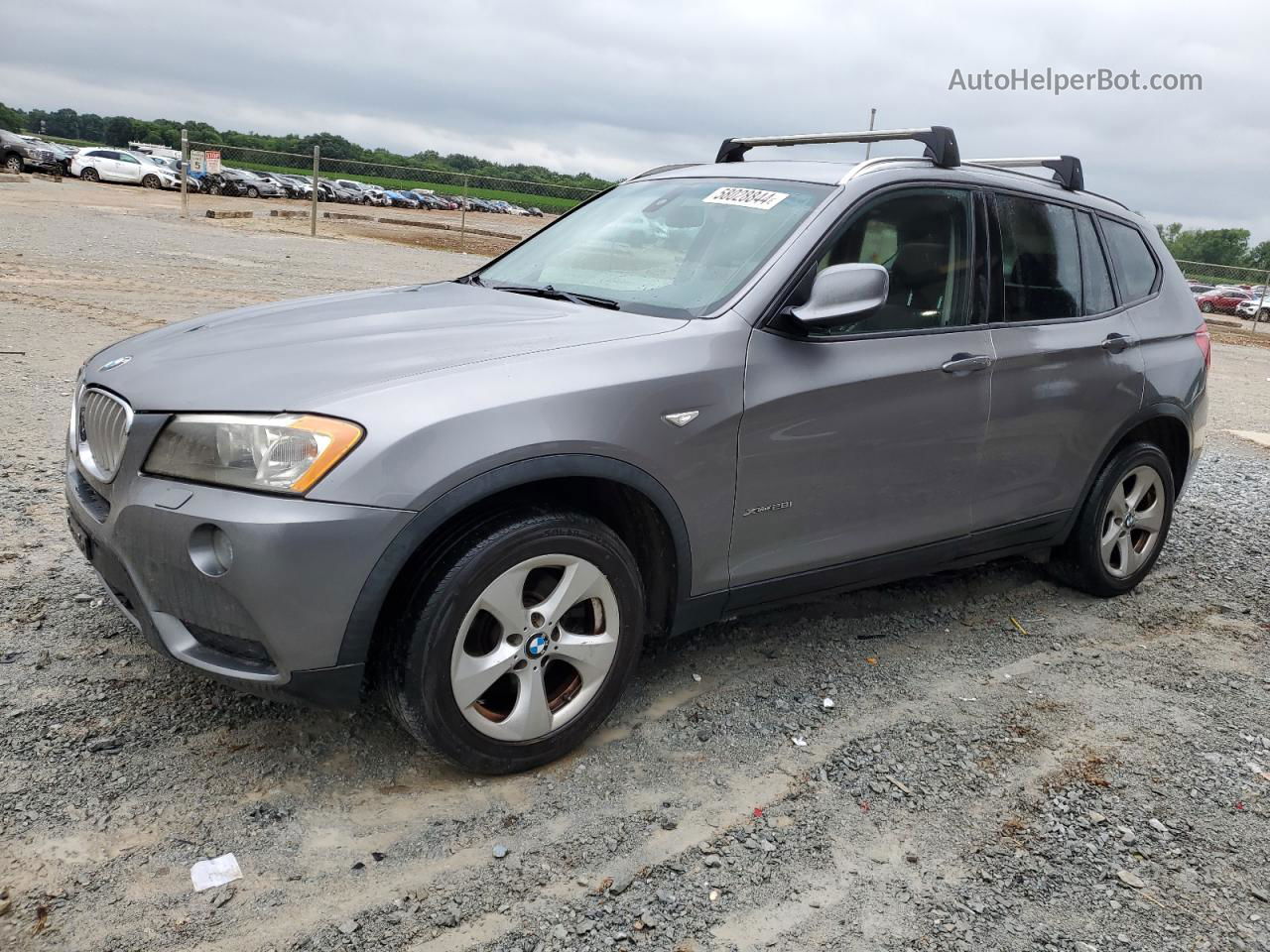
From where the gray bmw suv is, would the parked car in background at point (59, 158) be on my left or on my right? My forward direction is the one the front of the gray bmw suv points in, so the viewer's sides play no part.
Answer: on my right

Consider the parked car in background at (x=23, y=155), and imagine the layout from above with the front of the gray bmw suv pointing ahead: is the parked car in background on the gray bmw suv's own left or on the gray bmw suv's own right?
on the gray bmw suv's own right

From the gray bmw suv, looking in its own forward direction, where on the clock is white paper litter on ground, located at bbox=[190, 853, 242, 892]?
The white paper litter on ground is roughly at 12 o'clock from the gray bmw suv.

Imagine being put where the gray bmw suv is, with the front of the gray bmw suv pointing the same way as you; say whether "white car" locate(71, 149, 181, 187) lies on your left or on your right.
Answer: on your right

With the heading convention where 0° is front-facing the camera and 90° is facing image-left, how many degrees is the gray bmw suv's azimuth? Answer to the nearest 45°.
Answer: approximately 45°

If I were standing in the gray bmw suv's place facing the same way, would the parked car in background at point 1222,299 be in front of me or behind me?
behind

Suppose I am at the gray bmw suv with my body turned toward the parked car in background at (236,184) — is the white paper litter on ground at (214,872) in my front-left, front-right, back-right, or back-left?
back-left

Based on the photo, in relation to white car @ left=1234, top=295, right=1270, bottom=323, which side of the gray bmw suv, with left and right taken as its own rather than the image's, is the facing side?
back

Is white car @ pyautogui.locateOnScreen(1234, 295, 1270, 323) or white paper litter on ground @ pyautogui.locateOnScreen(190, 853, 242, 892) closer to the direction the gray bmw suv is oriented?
the white paper litter on ground

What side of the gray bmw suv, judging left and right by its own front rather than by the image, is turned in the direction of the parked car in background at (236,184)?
right
